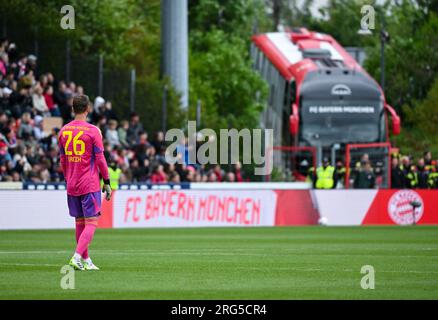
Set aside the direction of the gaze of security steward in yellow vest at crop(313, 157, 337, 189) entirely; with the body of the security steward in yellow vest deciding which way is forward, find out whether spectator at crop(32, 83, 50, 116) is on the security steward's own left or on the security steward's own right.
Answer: on the security steward's own right

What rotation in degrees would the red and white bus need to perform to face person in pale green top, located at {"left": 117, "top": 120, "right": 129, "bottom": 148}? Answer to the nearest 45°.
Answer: approximately 45° to its right

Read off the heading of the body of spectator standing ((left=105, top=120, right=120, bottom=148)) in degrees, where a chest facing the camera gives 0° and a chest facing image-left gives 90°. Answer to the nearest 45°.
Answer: approximately 315°

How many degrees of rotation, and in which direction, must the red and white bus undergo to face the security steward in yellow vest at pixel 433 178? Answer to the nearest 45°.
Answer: approximately 45° to its left

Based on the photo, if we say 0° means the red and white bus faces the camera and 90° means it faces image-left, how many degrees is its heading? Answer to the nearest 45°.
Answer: approximately 0°

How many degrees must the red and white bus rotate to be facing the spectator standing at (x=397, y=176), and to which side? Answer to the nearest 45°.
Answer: approximately 45° to its left

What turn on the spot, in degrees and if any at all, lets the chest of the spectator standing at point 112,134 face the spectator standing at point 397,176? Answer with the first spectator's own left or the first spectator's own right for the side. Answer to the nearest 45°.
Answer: approximately 45° to the first spectator's own left

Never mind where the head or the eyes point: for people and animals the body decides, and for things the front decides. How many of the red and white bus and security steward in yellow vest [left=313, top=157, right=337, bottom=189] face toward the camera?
2

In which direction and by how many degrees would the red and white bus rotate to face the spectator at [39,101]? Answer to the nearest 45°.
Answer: approximately 45° to its right

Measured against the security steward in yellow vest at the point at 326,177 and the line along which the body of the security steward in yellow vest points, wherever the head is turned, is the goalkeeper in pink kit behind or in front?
in front

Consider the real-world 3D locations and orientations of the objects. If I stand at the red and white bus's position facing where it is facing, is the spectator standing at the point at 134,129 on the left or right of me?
on my right
